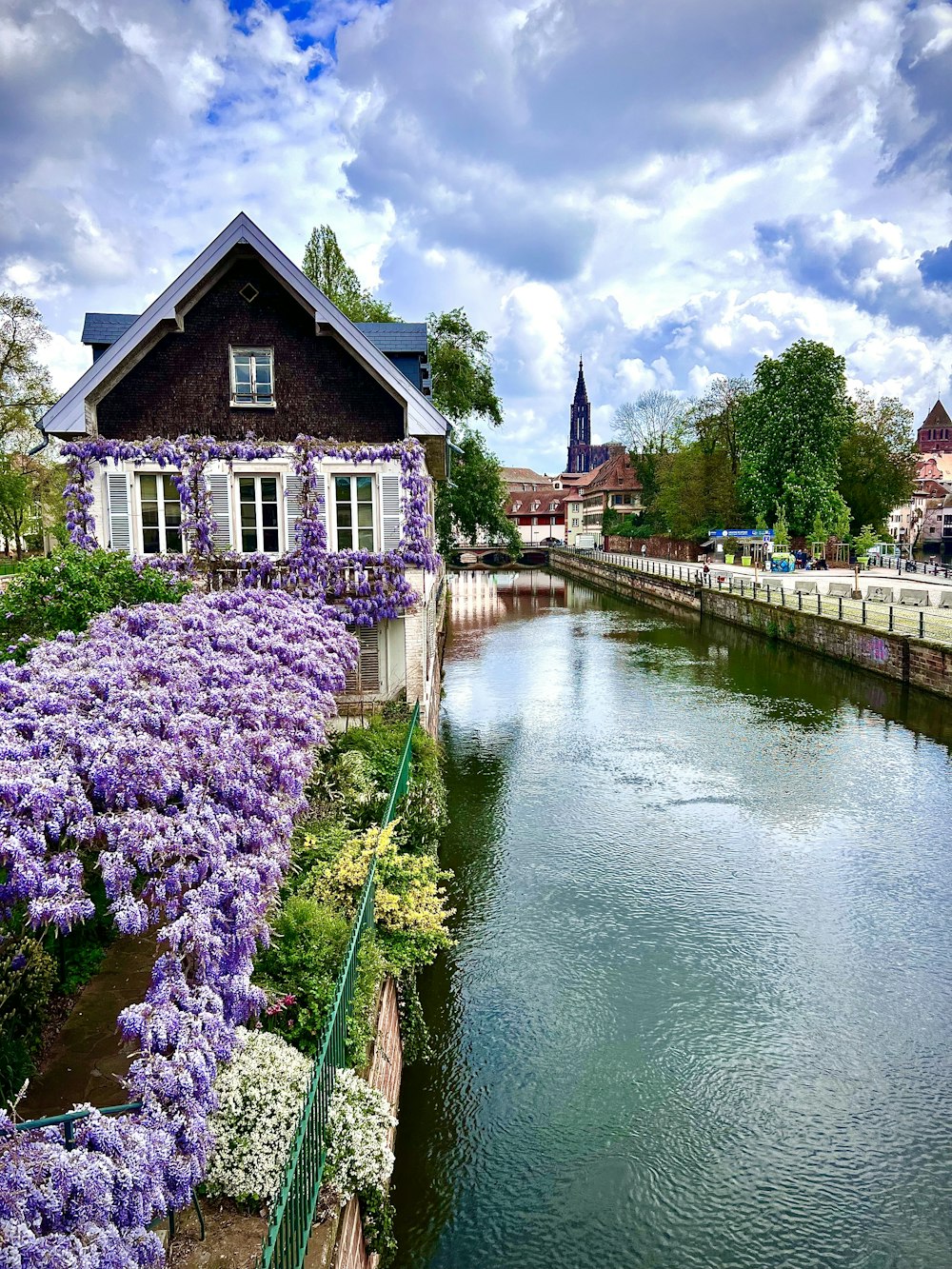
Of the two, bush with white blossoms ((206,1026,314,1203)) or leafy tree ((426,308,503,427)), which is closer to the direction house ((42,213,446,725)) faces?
the bush with white blossoms

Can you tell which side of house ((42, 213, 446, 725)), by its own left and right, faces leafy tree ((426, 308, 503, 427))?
back

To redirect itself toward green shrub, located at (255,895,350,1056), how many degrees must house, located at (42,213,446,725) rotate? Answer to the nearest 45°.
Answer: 0° — it already faces it

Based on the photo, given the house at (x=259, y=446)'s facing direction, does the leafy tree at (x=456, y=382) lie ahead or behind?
behind

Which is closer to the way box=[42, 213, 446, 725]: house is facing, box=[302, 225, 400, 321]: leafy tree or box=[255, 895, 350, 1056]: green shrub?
the green shrub

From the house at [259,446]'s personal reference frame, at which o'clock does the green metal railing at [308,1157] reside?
The green metal railing is roughly at 12 o'clock from the house.

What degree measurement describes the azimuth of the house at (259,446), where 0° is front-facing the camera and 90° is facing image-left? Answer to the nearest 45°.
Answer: approximately 0°

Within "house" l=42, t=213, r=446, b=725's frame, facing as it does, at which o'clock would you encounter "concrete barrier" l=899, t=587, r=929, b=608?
The concrete barrier is roughly at 8 o'clock from the house.

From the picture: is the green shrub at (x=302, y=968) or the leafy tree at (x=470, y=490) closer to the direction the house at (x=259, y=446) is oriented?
the green shrub

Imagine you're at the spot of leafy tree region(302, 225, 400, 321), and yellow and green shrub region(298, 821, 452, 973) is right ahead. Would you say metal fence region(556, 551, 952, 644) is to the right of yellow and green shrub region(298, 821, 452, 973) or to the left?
left

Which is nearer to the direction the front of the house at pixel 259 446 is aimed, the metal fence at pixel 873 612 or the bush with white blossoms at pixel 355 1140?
the bush with white blossoms

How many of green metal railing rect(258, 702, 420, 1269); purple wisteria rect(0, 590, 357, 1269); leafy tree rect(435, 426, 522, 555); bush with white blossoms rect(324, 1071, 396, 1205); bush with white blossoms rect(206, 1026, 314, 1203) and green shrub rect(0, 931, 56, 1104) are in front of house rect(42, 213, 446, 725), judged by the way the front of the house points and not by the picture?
5
